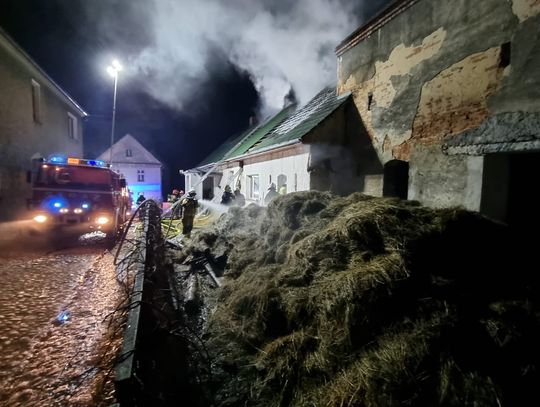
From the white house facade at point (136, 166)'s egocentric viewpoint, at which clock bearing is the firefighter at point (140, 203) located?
The firefighter is roughly at 12 o'clock from the white house facade.

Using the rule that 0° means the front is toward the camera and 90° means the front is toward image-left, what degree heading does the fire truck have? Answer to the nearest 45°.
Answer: approximately 0°

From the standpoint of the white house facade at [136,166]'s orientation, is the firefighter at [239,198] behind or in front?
in front

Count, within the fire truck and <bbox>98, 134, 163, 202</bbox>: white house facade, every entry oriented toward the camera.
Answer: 2

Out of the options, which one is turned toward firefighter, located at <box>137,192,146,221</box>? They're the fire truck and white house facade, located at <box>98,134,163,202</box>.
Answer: the white house facade

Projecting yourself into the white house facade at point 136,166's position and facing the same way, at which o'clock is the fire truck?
The fire truck is roughly at 12 o'clock from the white house facade.

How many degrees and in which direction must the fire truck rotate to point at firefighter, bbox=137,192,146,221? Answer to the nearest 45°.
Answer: approximately 135° to its left

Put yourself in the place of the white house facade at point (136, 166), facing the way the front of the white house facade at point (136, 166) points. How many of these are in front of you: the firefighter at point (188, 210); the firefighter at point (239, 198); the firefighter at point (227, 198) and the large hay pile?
4

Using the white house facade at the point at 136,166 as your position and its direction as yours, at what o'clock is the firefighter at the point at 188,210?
The firefighter is roughly at 12 o'clock from the white house facade.

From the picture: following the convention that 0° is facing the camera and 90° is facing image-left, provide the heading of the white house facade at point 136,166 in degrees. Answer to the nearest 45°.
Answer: approximately 0°
